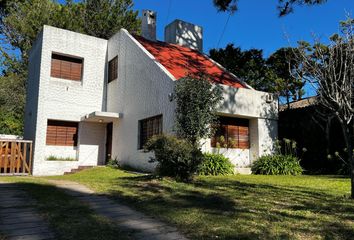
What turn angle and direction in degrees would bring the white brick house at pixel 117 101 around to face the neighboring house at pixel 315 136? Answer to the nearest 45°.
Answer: approximately 90° to its left

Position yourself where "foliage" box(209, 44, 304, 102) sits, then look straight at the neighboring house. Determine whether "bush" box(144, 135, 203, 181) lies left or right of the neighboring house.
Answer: right

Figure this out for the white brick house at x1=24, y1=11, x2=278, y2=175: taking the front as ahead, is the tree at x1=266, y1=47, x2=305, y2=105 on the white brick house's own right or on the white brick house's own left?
on the white brick house's own left

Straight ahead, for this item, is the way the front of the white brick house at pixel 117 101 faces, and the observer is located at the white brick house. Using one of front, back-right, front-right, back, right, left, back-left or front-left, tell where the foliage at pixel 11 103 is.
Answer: back-right

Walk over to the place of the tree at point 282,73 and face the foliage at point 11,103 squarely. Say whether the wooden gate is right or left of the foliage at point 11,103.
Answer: left

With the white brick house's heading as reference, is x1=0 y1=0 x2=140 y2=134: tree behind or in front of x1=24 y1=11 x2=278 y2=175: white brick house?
behind

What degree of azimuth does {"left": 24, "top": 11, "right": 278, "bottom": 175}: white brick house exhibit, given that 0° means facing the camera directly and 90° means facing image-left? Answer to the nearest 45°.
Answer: approximately 0°
